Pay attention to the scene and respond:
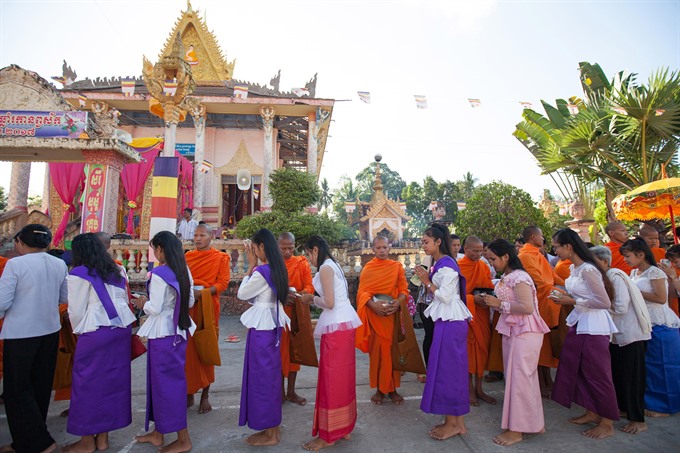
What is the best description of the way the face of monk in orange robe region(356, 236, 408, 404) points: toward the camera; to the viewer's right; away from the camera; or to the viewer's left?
toward the camera

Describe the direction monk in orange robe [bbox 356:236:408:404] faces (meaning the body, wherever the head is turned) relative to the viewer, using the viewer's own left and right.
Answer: facing the viewer

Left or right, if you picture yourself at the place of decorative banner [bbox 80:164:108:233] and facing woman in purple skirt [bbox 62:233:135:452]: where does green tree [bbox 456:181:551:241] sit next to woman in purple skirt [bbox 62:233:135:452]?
left

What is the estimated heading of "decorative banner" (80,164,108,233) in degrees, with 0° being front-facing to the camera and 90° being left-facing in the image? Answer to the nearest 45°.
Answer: approximately 0°

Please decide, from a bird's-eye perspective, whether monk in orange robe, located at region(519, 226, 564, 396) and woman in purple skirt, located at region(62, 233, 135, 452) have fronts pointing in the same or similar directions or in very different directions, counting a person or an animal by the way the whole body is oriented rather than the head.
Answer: very different directions

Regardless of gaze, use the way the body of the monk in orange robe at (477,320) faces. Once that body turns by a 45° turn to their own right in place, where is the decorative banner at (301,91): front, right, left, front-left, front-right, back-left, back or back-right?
back-right

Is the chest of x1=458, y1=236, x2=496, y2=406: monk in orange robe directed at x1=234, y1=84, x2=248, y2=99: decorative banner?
no

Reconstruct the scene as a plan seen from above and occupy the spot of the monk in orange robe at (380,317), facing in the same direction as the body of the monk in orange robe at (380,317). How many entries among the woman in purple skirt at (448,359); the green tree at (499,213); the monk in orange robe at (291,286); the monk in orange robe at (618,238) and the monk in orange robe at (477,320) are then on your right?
1

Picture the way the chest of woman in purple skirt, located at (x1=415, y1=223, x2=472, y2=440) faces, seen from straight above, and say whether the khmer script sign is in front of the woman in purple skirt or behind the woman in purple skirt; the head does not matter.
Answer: in front

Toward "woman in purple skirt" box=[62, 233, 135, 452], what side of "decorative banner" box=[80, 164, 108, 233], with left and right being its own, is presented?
front

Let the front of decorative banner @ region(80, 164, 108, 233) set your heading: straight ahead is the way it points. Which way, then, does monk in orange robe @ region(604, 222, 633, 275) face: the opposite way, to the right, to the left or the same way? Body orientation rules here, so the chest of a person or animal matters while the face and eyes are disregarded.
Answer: the same way

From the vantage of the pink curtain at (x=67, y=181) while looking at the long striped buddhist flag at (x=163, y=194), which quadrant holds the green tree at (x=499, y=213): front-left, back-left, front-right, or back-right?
front-left

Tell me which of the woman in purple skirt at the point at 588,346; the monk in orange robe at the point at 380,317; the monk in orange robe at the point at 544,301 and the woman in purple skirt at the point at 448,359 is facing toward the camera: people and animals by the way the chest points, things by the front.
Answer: the monk in orange robe at the point at 380,317

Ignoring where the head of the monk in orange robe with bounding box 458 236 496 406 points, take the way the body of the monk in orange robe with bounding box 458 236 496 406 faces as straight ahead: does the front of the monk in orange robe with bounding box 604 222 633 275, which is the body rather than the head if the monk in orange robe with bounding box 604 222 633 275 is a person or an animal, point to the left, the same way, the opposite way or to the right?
the same way
